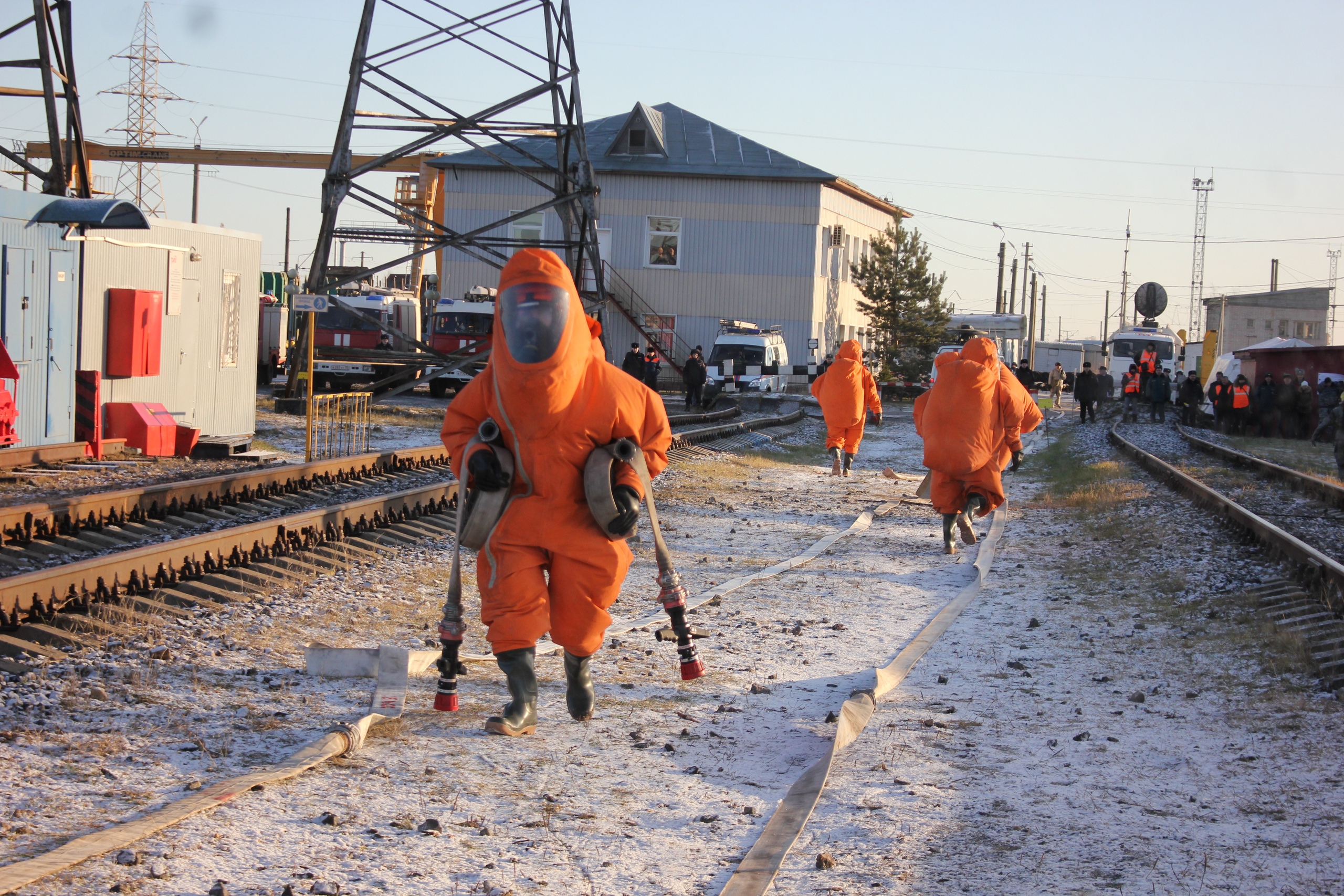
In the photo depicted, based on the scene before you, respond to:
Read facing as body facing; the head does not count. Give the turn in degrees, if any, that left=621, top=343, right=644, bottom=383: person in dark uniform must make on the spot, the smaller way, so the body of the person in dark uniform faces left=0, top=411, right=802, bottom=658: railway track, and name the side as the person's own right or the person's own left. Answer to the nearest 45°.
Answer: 0° — they already face it

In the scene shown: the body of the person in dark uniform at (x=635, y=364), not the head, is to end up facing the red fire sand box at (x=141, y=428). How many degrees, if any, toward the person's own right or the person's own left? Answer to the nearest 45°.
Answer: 0° — they already face it

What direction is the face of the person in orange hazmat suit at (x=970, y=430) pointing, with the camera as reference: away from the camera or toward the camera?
away from the camera

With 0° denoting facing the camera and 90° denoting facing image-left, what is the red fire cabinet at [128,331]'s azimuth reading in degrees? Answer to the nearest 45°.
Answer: approximately 315°

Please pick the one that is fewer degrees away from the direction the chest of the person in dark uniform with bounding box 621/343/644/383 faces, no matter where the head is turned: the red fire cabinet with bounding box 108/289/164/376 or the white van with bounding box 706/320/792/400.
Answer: the red fire cabinet

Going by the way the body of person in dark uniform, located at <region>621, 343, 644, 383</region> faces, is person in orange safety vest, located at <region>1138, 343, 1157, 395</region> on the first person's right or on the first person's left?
on the first person's left

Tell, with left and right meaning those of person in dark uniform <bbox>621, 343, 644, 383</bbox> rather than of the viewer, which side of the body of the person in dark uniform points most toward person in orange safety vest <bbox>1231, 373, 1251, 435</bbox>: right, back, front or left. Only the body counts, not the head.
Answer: left

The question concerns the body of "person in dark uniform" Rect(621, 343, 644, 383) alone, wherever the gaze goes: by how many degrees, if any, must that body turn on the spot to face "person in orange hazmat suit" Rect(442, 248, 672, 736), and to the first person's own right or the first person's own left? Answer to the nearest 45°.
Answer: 0° — they already face them

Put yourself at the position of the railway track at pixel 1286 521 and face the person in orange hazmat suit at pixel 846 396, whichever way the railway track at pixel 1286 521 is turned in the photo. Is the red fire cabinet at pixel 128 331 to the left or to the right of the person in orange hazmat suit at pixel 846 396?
left

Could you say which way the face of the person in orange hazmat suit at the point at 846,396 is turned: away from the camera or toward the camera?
away from the camera

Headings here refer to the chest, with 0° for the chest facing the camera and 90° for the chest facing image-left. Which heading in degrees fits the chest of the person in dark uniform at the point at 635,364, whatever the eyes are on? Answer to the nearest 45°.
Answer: approximately 0°

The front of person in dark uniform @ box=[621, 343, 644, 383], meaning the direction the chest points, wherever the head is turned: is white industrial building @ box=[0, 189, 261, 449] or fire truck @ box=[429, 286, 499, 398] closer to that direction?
the white industrial building

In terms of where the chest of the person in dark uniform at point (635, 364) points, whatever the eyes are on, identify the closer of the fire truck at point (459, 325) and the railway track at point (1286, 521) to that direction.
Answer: the railway track
